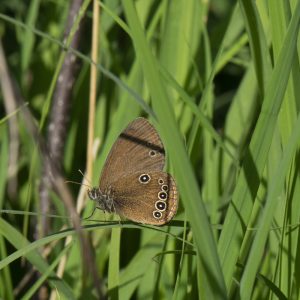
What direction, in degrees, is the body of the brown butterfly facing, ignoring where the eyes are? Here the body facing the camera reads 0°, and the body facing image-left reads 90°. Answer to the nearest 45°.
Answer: approximately 90°
